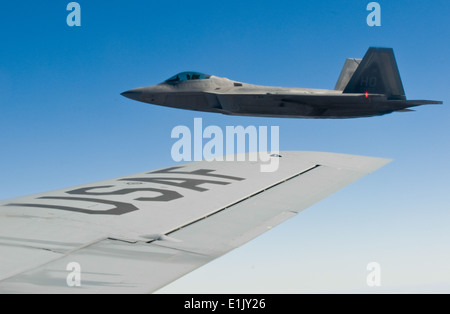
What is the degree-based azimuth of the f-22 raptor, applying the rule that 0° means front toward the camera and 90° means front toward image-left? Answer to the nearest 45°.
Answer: approximately 90°
